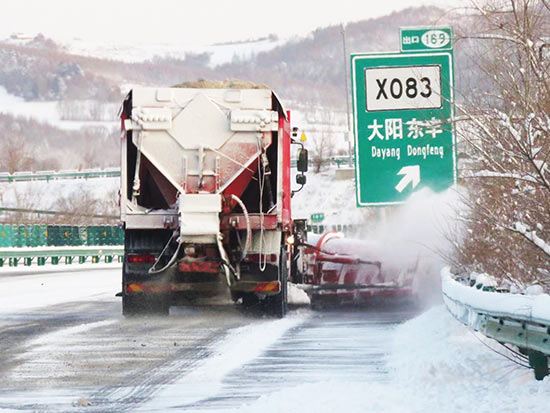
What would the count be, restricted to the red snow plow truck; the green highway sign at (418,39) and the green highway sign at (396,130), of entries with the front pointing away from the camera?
1

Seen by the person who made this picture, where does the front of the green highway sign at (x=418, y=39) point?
facing the viewer

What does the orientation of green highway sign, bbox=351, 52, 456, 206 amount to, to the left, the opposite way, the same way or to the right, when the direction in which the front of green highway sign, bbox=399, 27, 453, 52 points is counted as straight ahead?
the same way

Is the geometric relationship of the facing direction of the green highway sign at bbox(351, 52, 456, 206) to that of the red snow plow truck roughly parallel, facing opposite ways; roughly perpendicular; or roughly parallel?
roughly parallel, facing opposite ways

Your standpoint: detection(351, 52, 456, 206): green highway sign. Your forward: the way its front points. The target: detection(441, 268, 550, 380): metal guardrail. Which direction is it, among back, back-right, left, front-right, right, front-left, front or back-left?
front

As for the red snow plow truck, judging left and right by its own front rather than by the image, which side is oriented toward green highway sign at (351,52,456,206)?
front

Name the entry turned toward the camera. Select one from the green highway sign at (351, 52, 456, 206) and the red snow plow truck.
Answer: the green highway sign

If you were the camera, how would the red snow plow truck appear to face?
facing away from the viewer

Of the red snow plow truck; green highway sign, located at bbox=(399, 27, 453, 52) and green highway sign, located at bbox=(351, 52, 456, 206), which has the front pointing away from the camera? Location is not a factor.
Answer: the red snow plow truck
